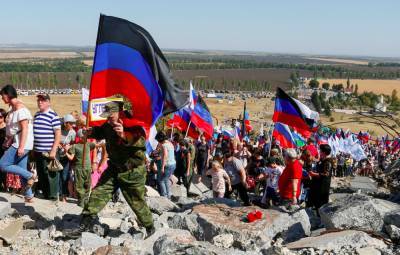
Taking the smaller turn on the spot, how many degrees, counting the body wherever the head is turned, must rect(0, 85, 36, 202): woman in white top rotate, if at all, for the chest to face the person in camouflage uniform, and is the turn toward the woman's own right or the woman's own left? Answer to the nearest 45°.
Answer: approximately 135° to the woman's own left
